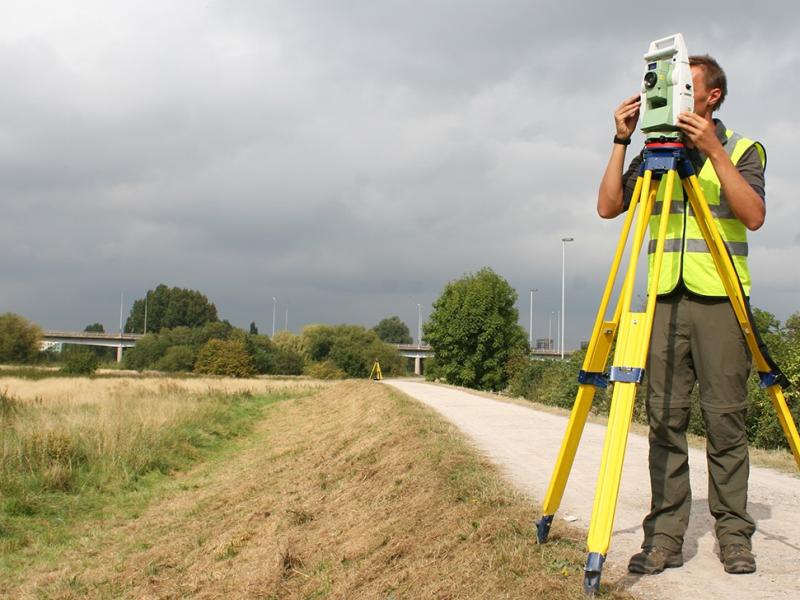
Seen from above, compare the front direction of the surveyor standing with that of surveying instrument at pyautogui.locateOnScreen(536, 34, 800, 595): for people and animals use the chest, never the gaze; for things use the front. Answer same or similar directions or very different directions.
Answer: same or similar directions

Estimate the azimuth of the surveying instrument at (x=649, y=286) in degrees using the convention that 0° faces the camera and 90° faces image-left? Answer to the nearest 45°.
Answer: approximately 45°

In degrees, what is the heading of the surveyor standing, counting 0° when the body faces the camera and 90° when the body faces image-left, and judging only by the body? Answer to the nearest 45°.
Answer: approximately 45°
